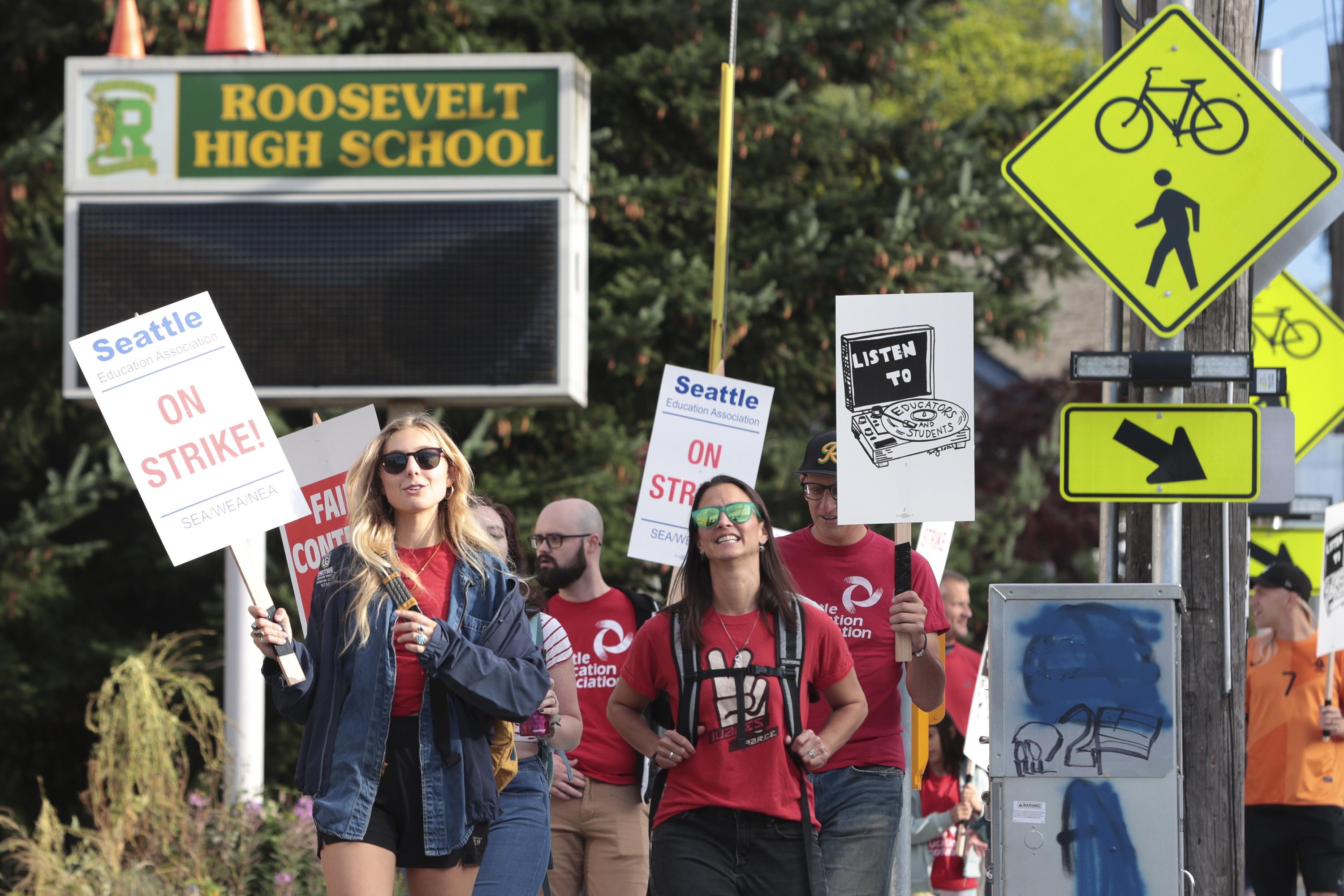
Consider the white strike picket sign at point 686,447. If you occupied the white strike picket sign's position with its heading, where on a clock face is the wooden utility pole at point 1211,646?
The wooden utility pole is roughly at 10 o'clock from the white strike picket sign.

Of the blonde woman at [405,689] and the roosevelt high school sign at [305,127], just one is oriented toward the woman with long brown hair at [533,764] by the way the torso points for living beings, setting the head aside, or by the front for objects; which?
the roosevelt high school sign

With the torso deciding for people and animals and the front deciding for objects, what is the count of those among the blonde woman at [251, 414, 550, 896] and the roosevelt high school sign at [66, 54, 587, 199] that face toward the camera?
2

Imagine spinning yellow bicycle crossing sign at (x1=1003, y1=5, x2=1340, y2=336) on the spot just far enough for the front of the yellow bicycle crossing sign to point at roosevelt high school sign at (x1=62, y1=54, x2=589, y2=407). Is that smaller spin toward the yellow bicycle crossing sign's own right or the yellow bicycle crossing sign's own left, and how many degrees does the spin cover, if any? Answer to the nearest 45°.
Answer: approximately 135° to the yellow bicycle crossing sign's own right

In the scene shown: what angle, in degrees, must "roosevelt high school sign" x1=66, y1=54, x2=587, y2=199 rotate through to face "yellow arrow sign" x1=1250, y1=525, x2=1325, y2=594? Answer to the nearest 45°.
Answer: approximately 90° to its left

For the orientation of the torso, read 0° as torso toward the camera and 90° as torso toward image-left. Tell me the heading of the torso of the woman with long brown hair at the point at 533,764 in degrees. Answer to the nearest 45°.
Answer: approximately 45°

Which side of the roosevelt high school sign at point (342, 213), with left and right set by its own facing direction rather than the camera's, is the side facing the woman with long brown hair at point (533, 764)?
front

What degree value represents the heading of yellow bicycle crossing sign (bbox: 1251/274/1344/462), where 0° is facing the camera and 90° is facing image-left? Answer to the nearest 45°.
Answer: approximately 0°

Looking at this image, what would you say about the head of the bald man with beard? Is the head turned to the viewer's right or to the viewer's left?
to the viewer's left

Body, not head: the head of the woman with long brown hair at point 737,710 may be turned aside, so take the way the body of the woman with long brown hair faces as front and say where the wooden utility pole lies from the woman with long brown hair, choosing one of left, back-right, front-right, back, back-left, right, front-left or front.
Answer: back-left
